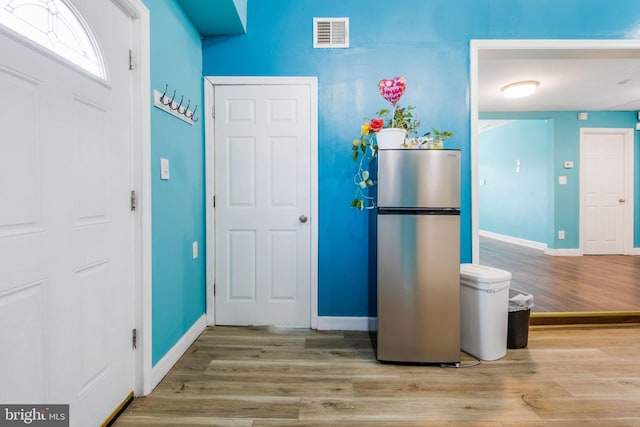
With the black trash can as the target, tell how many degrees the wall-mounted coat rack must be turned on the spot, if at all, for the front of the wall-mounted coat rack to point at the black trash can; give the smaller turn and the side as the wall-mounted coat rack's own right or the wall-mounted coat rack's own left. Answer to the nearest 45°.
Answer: approximately 45° to the wall-mounted coat rack's own left

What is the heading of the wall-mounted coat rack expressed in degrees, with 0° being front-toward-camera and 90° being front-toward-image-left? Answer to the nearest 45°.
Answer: approximately 315°

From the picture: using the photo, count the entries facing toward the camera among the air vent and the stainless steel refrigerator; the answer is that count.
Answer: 2

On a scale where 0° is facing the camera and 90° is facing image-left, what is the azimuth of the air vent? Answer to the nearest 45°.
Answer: approximately 0°

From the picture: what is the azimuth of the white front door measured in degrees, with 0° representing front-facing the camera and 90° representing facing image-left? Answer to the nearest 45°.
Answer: approximately 315°

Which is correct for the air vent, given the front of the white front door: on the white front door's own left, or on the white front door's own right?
on the white front door's own left

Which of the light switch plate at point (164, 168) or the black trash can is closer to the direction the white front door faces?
the black trash can

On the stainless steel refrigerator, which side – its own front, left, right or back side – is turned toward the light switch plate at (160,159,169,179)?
right
